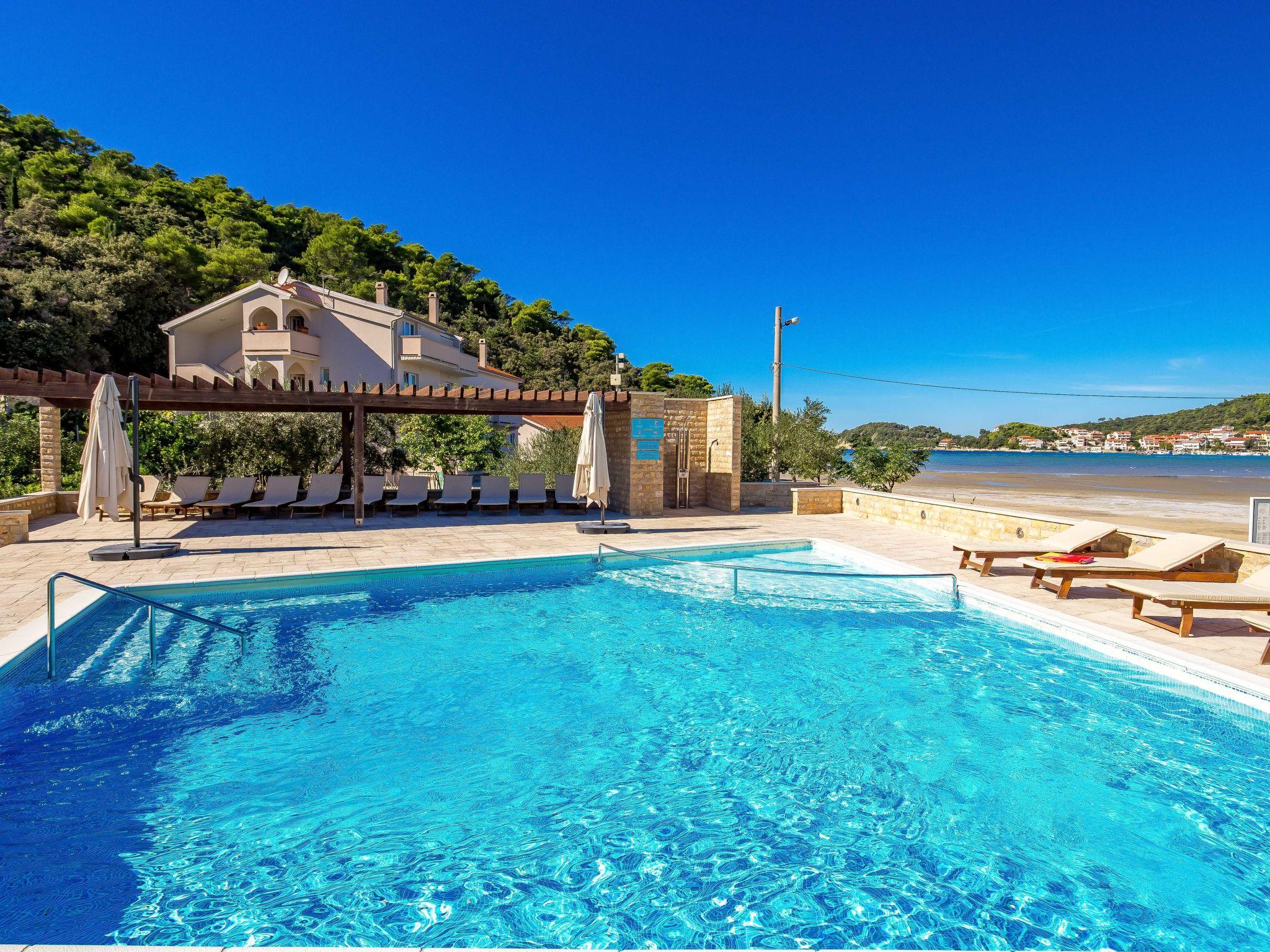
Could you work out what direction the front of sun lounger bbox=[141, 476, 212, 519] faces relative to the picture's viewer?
facing the viewer and to the left of the viewer

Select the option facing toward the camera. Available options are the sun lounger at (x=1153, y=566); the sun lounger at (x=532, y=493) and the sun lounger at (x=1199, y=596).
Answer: the sun lounger at (x=532, y=493)

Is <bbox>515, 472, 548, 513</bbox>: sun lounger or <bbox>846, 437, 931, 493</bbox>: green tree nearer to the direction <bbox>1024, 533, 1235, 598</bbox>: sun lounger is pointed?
the sun lounger

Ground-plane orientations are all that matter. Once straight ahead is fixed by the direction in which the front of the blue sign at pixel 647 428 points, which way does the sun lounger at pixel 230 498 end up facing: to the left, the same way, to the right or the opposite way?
the same way

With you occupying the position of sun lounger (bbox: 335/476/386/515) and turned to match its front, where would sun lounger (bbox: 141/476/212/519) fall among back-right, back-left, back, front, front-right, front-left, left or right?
front-right

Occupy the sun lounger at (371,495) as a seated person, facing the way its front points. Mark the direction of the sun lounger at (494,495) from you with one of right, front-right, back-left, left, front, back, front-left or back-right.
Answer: back-left

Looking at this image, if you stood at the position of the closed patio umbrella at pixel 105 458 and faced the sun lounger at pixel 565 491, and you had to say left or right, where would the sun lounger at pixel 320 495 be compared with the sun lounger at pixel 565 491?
left

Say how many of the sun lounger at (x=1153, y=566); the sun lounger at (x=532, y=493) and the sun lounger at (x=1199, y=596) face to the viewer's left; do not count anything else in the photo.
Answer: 2

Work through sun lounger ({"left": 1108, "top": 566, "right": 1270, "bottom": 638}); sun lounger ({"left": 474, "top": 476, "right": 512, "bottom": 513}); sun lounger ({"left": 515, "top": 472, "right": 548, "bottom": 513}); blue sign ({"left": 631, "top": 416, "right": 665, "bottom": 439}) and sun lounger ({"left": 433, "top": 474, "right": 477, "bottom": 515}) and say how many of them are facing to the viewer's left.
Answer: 1

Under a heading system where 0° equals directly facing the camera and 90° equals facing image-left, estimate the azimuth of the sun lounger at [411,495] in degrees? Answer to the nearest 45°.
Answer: approximately 45°

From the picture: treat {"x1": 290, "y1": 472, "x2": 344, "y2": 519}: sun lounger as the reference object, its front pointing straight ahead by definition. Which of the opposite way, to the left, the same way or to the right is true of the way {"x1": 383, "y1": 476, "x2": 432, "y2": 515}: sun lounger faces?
the same way

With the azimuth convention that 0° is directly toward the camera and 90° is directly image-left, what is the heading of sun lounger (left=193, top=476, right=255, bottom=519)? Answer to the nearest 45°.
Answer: approximately 45°

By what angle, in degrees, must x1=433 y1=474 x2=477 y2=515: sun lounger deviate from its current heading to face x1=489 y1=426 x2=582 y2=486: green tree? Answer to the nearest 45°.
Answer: approximately 135° to its left

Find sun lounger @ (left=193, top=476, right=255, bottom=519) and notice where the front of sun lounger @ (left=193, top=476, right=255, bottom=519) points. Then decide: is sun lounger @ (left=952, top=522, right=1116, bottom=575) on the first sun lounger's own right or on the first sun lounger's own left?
on the first sun lounger's own left

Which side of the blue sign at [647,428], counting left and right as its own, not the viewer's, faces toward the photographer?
front

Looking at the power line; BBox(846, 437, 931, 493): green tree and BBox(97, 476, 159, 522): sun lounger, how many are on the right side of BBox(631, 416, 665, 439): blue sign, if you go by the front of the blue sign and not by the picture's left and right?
1

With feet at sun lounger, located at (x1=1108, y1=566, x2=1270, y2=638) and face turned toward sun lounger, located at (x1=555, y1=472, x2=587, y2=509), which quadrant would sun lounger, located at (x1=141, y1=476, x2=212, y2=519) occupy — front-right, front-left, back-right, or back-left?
front-left

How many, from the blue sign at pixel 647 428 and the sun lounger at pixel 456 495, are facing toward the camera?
2
